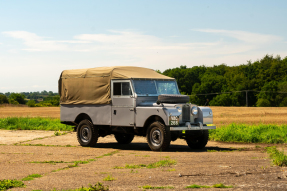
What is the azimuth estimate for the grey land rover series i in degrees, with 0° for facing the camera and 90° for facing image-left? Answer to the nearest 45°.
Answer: approximately 315°
